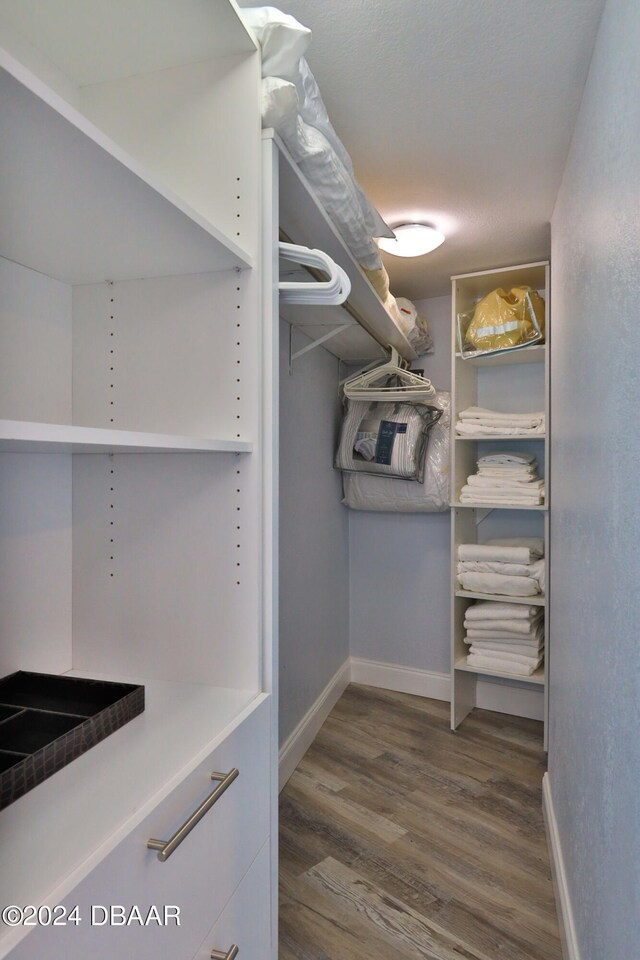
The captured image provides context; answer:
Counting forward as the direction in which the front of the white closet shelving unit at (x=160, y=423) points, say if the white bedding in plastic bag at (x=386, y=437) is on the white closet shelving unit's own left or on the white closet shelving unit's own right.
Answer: on the white closet shelving unit's own left

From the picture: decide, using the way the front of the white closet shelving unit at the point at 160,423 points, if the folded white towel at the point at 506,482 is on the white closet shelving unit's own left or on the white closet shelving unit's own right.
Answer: on the white closet shelving unit's own left

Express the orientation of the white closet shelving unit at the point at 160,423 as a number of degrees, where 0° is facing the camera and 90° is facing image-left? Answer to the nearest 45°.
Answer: approximately 315°

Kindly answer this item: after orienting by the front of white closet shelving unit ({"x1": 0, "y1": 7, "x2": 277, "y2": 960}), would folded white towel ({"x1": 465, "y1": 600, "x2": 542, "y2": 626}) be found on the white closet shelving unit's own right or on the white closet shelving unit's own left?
on the white closet shelving unit's own left

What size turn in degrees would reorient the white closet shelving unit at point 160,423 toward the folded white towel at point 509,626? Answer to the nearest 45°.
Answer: approximately 90° to its left

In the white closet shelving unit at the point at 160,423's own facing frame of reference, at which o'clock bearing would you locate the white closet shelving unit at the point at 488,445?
the white closet shelving unit at the point at 488,445 is roughly at 9 o'clock from the white closet shelving unit at the point at 160,423.
